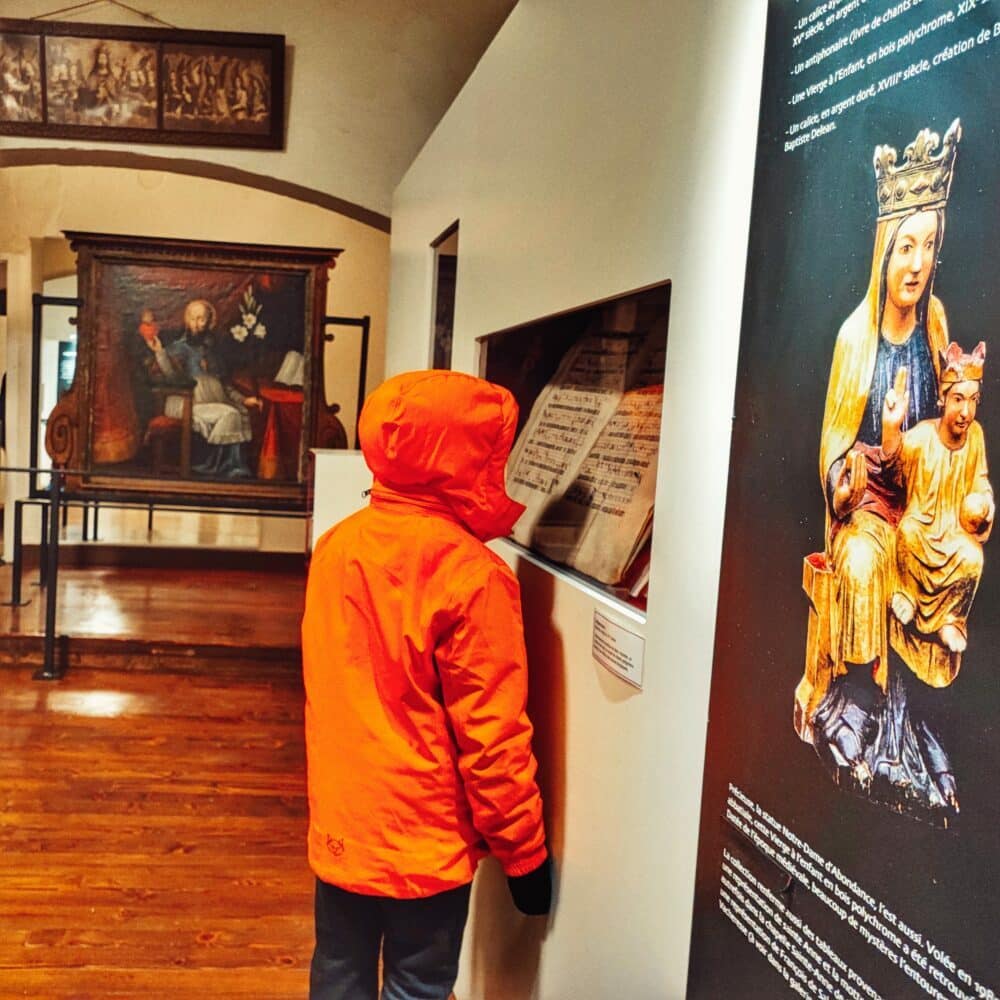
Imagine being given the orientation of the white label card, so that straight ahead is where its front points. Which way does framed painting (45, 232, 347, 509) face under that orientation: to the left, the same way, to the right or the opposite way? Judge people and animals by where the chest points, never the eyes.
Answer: to the left

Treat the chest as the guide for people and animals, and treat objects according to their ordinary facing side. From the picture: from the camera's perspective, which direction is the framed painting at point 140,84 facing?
toward the camera

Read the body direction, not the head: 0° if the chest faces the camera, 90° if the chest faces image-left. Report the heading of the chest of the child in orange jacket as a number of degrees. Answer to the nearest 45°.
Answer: approximately 225°

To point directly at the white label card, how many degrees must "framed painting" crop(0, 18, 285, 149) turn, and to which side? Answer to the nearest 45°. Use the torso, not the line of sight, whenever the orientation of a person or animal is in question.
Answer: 0° — it already faces it

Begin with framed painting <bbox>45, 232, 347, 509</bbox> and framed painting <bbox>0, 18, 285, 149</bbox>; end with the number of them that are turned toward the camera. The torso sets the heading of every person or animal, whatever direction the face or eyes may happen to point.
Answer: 2

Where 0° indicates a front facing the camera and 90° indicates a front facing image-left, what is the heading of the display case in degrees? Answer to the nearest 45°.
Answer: approximately 45°

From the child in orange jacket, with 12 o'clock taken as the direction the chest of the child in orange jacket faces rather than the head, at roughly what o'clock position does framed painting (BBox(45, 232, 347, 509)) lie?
The framed painting is roughly at 10 o'clock from the child in orange jacket.

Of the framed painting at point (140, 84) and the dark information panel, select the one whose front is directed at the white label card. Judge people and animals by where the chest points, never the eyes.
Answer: the framed painting

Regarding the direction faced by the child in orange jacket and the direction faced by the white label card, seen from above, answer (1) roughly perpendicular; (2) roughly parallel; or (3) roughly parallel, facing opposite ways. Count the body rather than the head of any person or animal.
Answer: roughly parallel, facing opposite ways

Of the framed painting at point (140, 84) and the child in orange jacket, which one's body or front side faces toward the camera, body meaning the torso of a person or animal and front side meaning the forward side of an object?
the framed painting

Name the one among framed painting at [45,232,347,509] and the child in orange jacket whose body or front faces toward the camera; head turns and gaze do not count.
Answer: the framed painting

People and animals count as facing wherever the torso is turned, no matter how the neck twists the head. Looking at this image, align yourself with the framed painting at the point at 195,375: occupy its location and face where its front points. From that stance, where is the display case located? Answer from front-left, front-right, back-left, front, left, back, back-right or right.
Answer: front

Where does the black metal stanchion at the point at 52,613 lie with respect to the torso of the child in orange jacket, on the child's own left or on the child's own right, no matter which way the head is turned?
on the child's own left

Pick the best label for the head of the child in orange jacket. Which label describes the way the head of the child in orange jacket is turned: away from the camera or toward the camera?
away from the camera

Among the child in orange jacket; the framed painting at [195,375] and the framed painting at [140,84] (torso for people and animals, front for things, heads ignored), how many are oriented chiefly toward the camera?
2

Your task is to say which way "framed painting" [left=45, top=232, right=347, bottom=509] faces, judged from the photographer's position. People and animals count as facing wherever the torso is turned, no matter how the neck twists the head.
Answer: facing the viewer
